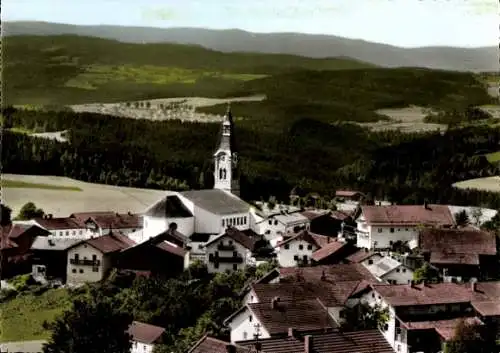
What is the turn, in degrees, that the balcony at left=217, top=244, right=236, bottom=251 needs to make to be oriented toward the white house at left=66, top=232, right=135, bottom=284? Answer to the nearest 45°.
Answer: approximately 90° to its right

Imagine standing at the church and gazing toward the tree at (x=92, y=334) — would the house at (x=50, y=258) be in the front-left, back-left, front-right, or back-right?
front-right

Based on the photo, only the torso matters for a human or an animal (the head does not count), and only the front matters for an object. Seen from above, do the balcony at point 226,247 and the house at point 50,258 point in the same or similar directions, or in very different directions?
same or similar directions

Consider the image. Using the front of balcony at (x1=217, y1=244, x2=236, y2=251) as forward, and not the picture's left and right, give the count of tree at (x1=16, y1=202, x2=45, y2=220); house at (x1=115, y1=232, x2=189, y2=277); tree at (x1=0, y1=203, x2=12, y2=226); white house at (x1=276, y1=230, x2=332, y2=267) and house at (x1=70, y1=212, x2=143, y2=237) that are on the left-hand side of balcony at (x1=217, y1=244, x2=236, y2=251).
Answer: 1

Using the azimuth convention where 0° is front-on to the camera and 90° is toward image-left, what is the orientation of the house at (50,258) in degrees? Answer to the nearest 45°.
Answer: approximately 0°

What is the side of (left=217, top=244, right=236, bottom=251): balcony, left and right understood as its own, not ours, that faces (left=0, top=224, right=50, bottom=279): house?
right

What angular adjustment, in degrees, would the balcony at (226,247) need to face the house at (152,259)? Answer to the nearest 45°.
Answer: approximately 90° to its right

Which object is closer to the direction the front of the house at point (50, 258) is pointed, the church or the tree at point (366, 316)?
the tree

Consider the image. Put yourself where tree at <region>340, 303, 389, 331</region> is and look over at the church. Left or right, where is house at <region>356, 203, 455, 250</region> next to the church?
right

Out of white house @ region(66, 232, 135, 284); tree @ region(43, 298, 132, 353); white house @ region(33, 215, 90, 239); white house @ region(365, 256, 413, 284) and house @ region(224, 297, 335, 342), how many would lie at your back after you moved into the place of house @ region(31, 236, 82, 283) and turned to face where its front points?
1

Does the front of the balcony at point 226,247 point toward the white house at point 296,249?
no

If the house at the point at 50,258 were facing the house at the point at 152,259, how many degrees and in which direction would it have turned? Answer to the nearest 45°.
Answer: approximately 45° to its left

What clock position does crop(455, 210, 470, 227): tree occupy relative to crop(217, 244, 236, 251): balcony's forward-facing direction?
The tree is roughly at 8 o'clock from the balcony.

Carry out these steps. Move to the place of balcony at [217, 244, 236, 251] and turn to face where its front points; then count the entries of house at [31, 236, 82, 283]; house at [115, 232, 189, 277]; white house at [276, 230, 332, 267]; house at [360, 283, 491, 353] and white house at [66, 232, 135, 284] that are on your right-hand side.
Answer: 3

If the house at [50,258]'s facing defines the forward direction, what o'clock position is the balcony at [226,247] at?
The balcony is roughly at 10 o'clock from the house.

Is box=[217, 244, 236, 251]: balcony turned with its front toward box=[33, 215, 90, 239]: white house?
no

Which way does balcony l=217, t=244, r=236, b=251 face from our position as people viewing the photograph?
facing the viewer

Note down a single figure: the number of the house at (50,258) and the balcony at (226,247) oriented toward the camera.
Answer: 2

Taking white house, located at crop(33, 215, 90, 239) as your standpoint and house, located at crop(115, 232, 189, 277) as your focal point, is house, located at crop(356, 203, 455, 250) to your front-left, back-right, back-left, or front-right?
front-left
